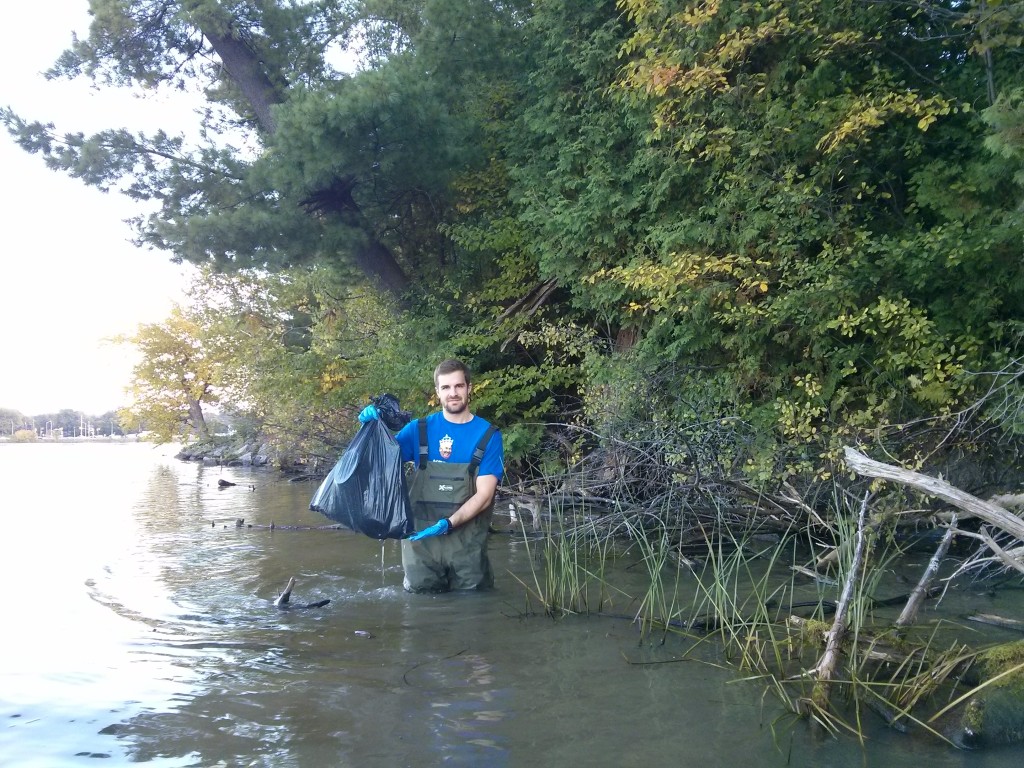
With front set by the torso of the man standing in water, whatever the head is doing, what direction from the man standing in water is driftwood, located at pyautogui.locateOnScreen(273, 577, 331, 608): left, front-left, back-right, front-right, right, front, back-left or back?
right

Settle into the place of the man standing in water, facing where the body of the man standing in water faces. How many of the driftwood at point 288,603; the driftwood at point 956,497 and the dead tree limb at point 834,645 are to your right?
1

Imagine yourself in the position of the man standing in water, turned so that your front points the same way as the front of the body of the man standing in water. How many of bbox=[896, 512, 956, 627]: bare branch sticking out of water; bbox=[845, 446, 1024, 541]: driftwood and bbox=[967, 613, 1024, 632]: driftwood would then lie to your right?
0

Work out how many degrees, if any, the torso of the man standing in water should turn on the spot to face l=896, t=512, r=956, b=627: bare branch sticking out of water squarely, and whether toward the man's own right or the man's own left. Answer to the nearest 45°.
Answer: approximately 45° to the man's own left

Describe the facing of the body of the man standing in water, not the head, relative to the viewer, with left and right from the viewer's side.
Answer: facing the viewer

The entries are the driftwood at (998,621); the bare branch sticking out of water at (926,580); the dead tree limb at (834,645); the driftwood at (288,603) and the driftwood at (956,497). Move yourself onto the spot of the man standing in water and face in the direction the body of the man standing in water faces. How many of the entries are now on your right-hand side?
1

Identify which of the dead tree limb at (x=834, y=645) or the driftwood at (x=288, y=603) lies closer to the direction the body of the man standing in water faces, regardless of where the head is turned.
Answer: the dead tree limb

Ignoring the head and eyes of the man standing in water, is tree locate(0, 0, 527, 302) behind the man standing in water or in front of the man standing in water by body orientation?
behind

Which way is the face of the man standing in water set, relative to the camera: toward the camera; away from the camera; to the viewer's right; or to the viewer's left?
toward the camera

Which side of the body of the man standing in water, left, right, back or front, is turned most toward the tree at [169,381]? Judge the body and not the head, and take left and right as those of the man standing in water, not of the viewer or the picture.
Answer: back

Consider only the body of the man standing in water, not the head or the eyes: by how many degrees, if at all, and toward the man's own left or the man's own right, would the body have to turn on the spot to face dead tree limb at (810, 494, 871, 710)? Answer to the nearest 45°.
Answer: approximately 45° to the man's own left

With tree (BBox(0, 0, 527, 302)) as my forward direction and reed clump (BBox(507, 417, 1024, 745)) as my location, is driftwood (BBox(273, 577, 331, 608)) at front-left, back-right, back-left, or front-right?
front-left

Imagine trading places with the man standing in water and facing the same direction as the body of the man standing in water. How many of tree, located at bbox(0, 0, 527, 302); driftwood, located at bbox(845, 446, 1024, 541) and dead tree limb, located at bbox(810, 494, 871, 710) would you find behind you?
1

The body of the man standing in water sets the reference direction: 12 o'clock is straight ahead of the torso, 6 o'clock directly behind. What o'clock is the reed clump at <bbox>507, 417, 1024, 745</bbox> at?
The reed clump is roughly at 10 o'clock from the man standing in water.
